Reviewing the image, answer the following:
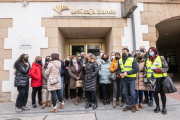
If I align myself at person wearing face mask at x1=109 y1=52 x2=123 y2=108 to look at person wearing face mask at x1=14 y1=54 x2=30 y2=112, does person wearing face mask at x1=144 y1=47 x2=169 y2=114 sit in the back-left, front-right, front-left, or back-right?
back-left

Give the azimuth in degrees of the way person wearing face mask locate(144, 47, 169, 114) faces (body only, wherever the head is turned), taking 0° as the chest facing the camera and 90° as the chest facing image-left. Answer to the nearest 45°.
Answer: approximately 45°

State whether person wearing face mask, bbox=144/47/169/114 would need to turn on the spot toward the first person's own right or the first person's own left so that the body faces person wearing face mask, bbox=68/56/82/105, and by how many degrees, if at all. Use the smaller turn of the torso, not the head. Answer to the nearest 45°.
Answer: approximately 45° to the first person's own right

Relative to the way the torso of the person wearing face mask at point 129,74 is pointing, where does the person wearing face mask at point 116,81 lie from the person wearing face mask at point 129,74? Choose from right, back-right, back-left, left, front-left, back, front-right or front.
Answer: right

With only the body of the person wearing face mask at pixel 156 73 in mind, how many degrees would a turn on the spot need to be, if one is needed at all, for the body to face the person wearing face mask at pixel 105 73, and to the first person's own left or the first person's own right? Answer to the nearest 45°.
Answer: approximately 45° to the first person's own right

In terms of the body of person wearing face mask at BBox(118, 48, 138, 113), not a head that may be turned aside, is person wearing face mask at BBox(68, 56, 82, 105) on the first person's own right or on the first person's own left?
on the first person's own right

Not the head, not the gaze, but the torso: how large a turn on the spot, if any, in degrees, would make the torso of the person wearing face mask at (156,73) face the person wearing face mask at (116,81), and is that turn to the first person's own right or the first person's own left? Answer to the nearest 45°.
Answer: approximately 45° to the first person's own right
